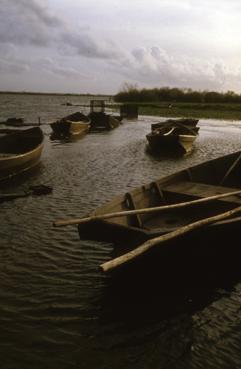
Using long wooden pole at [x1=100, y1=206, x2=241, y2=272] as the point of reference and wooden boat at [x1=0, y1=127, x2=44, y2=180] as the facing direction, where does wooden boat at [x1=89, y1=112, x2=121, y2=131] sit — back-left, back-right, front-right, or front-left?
front-right

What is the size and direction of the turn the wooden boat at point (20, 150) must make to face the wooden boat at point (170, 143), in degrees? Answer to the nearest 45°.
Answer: approximately 45° to its right

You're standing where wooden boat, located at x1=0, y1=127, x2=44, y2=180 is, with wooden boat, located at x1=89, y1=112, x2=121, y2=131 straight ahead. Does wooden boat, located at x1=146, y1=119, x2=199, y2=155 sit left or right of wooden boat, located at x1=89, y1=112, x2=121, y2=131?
right
